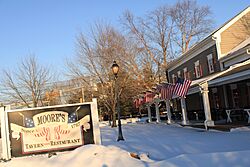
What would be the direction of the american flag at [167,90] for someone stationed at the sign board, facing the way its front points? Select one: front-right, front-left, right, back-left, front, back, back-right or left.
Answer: back-left

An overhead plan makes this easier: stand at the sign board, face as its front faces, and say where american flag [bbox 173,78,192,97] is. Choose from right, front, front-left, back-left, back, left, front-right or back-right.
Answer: back-left

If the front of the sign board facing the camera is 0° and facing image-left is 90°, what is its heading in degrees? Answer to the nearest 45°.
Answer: approximately 0°
